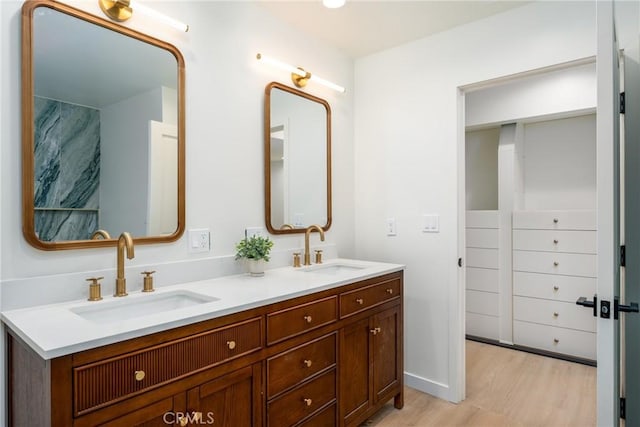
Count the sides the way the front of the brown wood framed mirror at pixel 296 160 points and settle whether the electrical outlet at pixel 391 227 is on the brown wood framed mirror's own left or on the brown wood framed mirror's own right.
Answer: on the brown wood framed mirror's own left

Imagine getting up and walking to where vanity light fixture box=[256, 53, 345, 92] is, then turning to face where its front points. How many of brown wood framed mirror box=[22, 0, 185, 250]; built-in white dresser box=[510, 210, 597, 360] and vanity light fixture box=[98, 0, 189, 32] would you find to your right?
2
